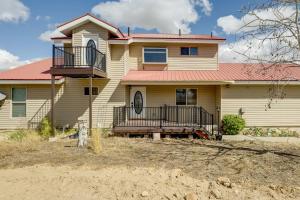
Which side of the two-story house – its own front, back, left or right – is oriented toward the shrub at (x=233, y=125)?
left

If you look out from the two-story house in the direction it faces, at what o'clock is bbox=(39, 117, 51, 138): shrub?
The shrub is roughly at 2 o'clock from the two-story house.

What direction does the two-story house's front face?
toward the camera
